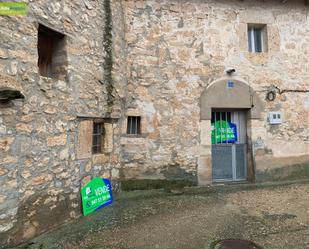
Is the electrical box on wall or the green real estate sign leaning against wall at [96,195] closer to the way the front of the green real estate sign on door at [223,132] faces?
the green real estate sign leaning against wall

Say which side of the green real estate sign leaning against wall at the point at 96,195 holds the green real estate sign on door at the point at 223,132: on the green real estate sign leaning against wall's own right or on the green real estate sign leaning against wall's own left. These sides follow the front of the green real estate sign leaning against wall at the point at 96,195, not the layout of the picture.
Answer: on the green real estate sign leaning against wall's own left

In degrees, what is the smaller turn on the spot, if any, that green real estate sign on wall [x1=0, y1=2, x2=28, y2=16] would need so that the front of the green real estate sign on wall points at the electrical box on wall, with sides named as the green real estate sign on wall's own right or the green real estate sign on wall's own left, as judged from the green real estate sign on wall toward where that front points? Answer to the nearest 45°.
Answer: approximately 90° to the green real estate sign on wall's own left

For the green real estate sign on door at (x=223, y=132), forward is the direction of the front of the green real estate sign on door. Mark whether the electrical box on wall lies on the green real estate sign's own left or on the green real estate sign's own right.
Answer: on the green real estate sign's own left

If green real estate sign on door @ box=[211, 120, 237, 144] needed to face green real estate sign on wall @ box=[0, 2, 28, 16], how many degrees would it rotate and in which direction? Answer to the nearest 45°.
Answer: approximately 45° to its right

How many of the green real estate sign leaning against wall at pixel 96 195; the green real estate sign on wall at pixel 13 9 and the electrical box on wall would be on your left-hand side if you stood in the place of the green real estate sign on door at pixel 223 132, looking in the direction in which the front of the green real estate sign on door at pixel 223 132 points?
1

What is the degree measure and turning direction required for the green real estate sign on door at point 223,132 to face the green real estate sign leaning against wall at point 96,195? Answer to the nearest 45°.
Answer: approximately 45° to its right

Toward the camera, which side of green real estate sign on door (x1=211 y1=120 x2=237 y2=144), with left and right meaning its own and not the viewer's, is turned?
front

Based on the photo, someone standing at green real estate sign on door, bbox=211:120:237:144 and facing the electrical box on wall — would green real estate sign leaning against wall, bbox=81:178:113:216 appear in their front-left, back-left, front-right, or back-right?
back-right

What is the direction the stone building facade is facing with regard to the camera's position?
facing the viewer
